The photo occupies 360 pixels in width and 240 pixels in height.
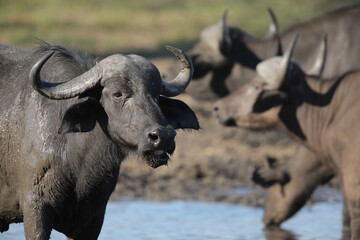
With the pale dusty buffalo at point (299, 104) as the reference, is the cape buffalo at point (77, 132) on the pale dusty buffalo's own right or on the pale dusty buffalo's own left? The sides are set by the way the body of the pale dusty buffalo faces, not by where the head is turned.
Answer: on the pale dusty buffalo's own left

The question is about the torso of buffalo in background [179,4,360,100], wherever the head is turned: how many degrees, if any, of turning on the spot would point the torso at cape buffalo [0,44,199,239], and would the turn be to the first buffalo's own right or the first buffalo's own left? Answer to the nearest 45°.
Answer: approximately 90° to the first buffalo's own left

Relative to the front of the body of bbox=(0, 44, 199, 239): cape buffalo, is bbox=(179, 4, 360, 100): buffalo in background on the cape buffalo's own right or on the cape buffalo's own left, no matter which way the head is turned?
on the cape buffalo's own left

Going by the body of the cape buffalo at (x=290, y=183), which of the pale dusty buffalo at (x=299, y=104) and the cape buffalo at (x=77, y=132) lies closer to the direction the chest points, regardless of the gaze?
the cape buffalo

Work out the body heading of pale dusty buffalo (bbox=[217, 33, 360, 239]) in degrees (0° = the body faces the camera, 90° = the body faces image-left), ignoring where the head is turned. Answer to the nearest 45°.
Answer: approximately 90°

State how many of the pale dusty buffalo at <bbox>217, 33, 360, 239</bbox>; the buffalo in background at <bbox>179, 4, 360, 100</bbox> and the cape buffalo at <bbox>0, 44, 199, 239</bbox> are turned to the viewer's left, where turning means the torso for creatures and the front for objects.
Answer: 2

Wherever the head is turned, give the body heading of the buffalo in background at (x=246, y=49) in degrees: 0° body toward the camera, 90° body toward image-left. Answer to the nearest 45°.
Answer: approximately 90°
